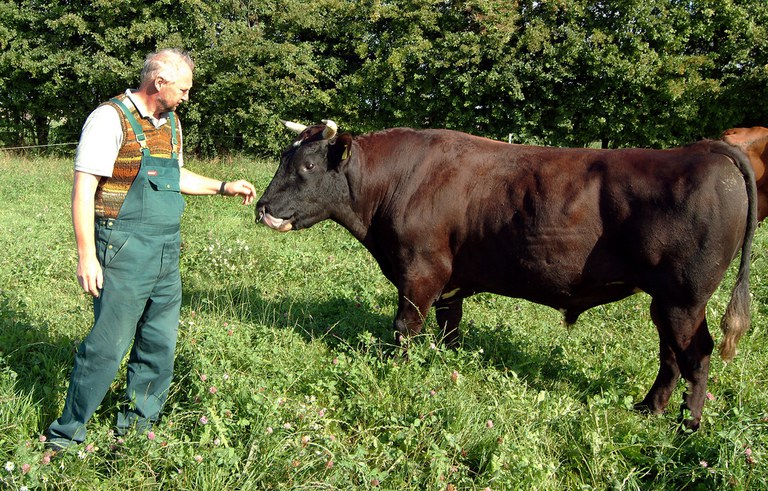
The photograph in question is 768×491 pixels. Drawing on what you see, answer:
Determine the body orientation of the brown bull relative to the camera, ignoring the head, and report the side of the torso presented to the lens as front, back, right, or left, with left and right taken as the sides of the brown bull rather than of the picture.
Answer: left

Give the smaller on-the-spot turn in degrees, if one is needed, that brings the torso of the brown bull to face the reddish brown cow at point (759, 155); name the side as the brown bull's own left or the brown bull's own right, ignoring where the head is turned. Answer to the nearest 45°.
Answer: approximately 135° to the brown bull's own right

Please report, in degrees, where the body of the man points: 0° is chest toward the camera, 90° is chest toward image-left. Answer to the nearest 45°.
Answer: approximately 315°

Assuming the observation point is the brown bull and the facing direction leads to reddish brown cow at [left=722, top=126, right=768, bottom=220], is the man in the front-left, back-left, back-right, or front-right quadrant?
back-left

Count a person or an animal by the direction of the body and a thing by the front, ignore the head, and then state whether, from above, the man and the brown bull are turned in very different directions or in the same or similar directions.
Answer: very different directions

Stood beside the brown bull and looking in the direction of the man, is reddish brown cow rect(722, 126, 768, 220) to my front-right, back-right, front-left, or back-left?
back-right

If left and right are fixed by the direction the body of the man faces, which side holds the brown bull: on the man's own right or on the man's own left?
on the man's own left

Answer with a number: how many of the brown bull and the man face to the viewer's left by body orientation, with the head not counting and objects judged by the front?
1

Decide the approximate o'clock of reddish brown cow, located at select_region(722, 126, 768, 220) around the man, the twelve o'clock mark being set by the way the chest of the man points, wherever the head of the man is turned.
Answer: The reddish brown cow is roughly at 10 o'clock from the man.
